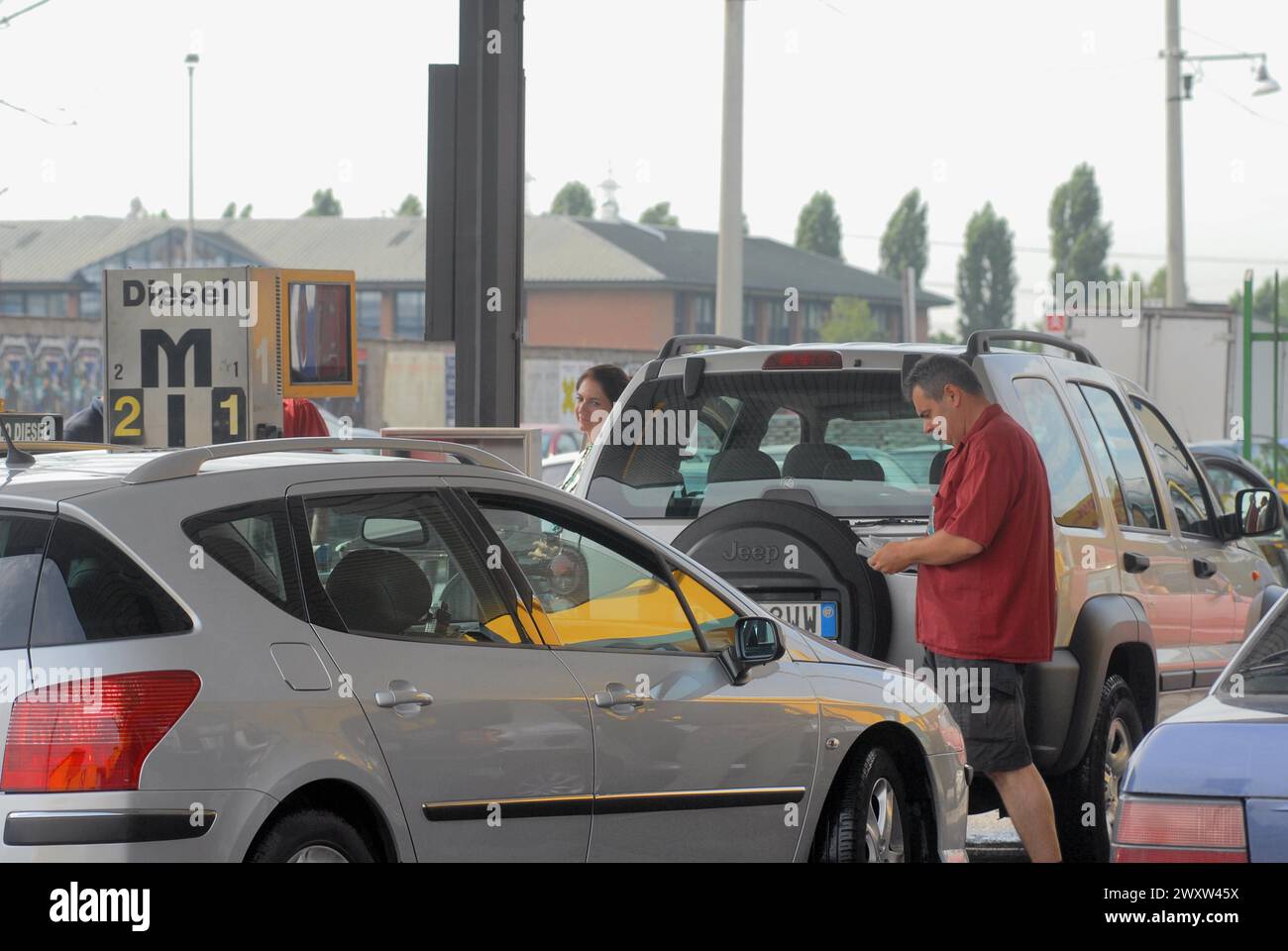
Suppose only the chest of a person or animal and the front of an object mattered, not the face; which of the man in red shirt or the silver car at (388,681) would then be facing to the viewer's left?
the man in red shirt

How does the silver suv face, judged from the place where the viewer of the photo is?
facing away from the viewer and to the right of the viewer

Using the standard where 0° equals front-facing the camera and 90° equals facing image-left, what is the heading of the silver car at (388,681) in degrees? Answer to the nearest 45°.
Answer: approximately 225°

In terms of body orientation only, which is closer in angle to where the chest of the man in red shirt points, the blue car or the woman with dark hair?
the woman with dark hair

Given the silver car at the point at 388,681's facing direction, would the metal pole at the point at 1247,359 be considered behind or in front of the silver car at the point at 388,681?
in front

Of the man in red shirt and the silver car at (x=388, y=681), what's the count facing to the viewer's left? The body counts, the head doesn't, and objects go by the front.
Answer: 1

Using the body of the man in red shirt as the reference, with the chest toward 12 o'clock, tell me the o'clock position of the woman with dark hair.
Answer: The woman with dark hair is roughly at 2 o'clock from the man in red shirt.

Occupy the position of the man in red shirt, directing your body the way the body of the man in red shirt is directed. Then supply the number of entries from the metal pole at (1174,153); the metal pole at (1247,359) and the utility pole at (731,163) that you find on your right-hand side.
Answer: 3

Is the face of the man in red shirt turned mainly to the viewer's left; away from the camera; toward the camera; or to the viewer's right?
to the viewer's left

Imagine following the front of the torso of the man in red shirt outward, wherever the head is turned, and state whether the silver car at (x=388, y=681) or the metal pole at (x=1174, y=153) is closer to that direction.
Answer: the silver car

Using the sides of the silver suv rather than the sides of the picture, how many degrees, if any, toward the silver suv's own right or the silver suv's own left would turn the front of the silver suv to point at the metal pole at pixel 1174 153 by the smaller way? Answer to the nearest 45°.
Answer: approximately 45° to the silver suv's own left

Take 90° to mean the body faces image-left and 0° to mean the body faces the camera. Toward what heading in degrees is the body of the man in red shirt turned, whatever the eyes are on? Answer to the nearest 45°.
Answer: approximately 90°

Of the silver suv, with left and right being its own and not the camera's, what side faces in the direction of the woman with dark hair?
left

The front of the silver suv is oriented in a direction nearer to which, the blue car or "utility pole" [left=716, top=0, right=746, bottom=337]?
the utility pole
